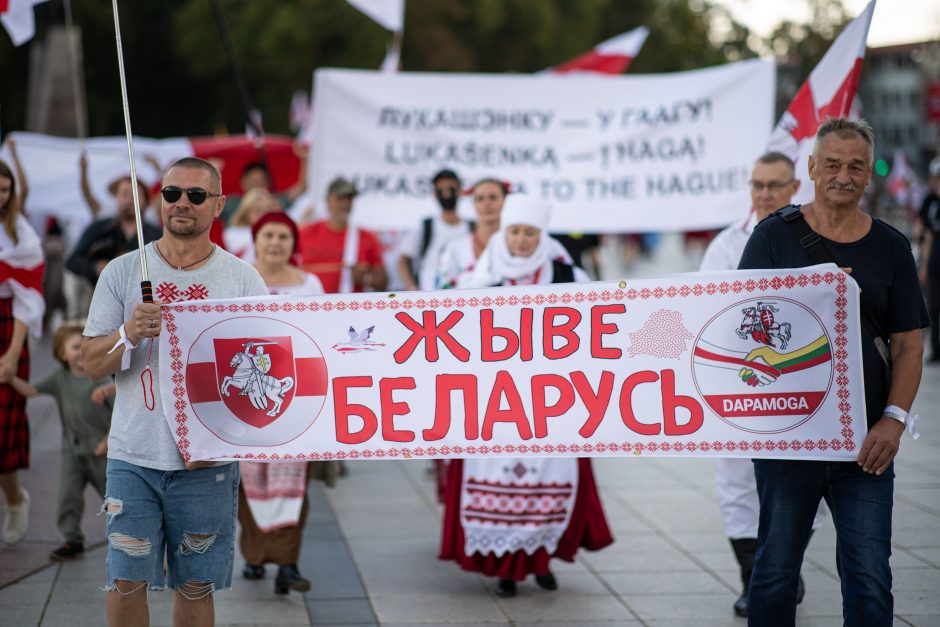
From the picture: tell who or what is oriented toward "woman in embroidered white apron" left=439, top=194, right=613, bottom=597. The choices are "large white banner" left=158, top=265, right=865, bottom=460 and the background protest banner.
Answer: the background protest banner

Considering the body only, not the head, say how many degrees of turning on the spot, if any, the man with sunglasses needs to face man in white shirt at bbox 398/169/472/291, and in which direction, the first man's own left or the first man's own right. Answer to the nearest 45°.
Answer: approximately 135° to the first man's own left

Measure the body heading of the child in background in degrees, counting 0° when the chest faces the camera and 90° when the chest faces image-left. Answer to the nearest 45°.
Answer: approximately 0°
